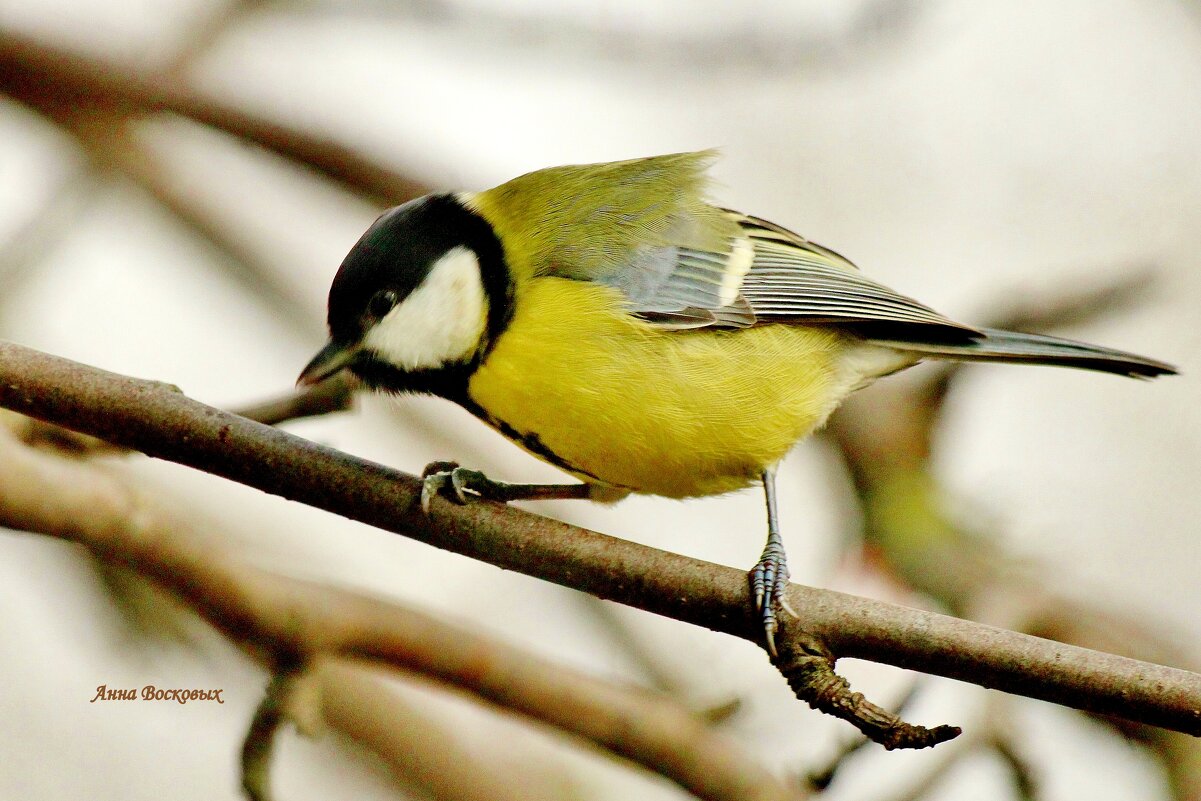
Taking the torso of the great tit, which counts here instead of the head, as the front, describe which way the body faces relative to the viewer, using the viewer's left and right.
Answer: facing to the left of the viewer

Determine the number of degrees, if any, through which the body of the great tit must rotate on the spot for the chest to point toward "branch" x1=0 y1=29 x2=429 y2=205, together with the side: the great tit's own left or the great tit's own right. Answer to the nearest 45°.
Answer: approximately 45° to the great tit's own right
